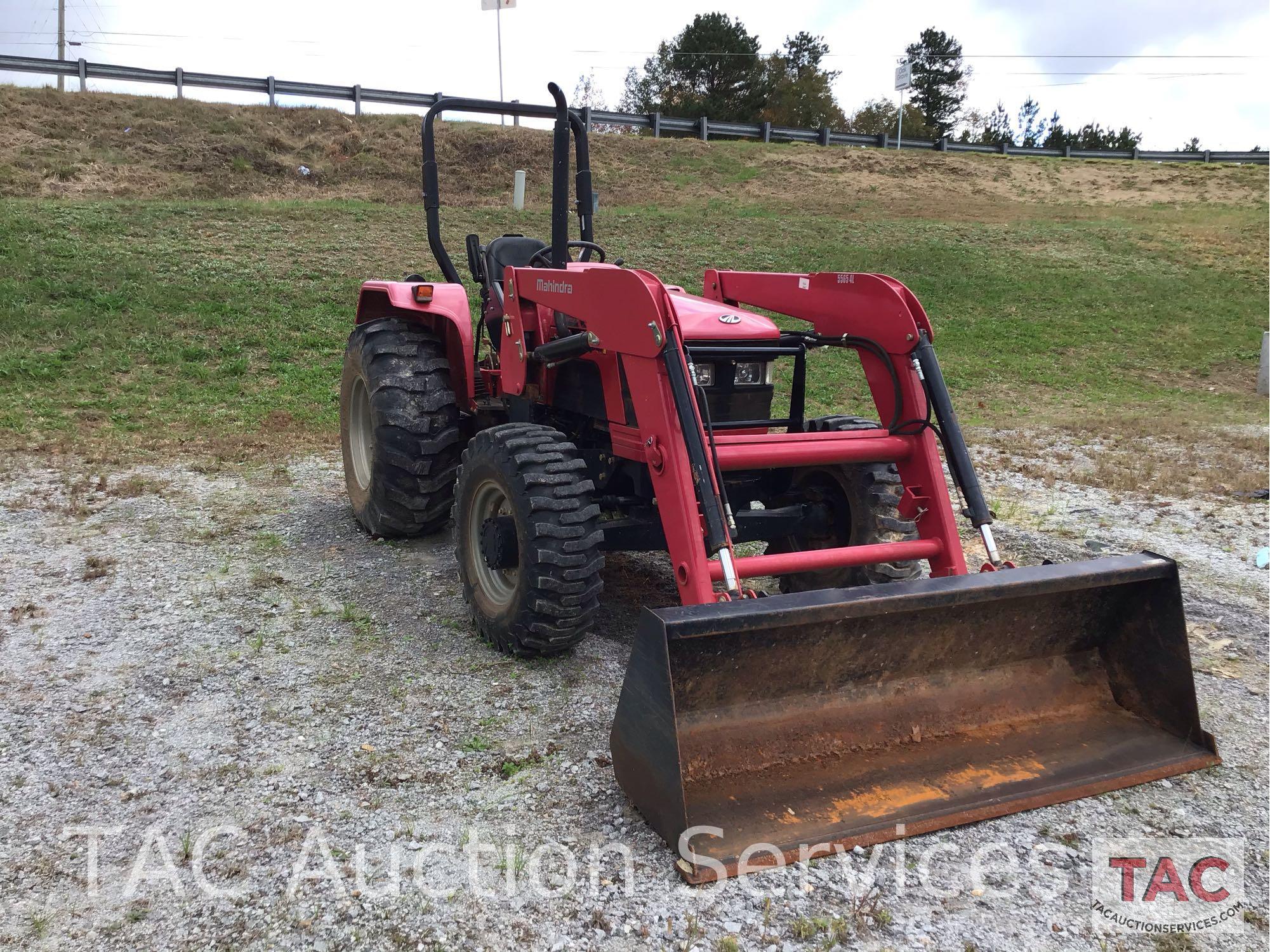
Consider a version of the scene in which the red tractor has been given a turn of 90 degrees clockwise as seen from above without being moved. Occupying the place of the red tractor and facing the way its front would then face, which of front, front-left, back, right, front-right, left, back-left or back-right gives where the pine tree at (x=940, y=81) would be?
back-right

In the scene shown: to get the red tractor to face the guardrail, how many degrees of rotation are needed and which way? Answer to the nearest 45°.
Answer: approximately 135° to its left

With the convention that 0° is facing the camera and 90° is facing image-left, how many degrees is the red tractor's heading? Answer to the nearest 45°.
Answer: approximately 315°

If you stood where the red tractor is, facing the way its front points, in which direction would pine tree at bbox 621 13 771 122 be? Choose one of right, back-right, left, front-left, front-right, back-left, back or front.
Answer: back-left

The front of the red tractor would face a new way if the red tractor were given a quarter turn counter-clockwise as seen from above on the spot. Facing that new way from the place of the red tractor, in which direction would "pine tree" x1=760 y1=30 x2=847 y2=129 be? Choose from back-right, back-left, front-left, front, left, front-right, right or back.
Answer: front-left
